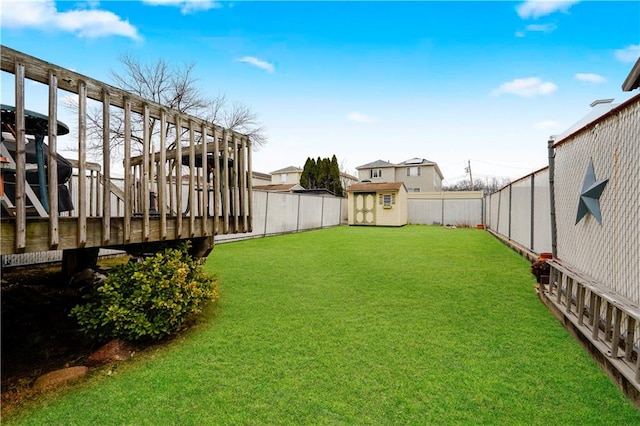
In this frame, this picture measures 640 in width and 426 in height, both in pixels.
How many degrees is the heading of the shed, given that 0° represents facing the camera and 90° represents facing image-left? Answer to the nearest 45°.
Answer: approximately 0°

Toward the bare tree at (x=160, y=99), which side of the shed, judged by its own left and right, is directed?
right

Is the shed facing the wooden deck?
yes

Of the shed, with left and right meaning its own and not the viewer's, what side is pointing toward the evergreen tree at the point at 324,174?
back

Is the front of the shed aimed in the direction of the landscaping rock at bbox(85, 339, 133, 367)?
yes

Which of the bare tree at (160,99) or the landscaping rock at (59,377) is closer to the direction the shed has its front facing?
the landscaping rock

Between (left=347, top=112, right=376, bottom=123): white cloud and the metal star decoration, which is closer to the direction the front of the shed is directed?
the metal star decoration

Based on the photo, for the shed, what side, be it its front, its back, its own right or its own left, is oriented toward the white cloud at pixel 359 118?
back

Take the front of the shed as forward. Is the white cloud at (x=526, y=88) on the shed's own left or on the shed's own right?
on the shed's own left
